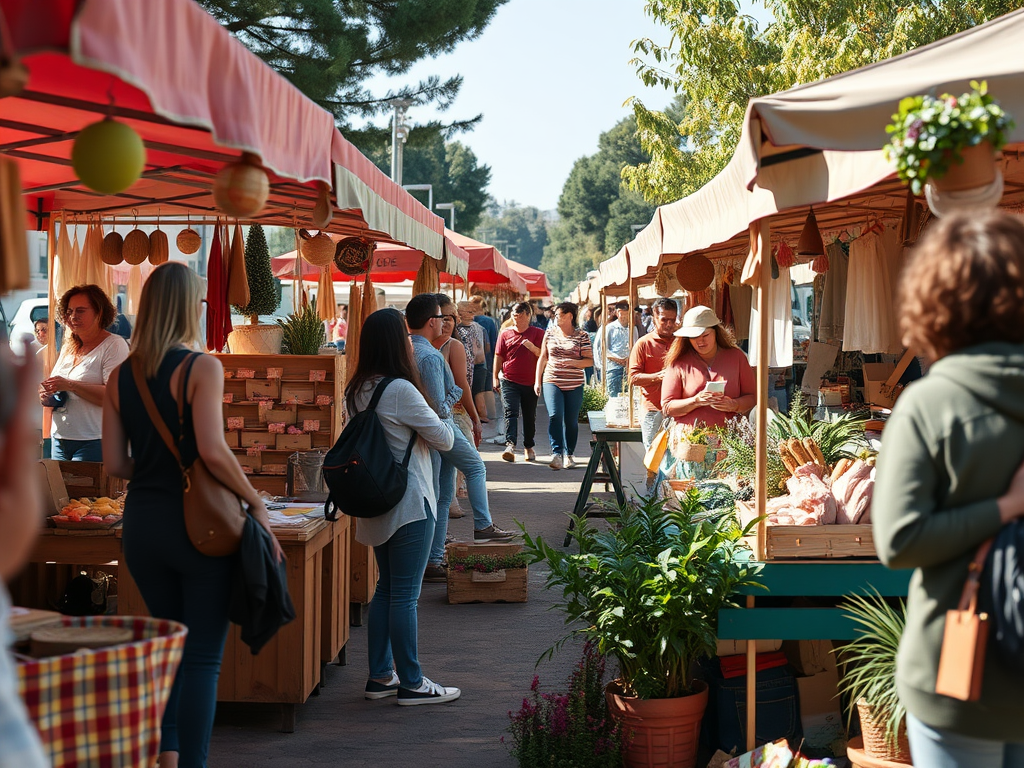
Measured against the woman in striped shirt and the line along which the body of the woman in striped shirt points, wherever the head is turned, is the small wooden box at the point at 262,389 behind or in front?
in front

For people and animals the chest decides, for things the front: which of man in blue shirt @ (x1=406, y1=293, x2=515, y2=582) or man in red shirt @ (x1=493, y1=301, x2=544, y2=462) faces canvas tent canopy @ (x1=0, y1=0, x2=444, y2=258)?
the man in red shirt

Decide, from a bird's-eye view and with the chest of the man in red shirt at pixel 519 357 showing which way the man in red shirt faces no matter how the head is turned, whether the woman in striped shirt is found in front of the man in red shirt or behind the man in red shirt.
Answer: in front

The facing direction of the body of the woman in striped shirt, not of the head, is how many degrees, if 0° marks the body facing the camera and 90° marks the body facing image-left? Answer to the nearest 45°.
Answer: approximately 0°

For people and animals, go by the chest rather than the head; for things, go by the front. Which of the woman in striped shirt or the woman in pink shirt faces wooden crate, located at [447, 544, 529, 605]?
the woman in striped shirt

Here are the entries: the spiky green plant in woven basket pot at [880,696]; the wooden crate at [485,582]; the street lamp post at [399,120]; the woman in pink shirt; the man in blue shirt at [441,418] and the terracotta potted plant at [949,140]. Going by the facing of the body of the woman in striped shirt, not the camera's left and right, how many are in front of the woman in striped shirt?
5
